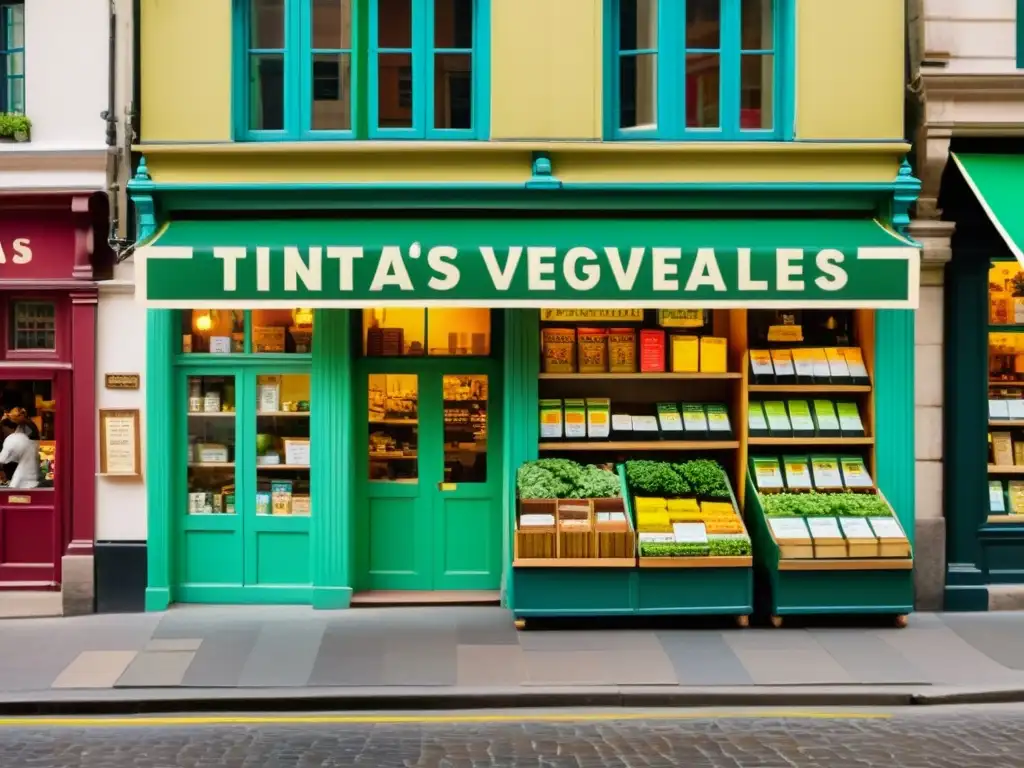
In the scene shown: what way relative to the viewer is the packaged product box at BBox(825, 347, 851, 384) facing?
toward the camera

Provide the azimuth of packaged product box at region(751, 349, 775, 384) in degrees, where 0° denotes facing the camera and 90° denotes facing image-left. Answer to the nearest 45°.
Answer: approximately 0°

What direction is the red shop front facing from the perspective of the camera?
toward the camera

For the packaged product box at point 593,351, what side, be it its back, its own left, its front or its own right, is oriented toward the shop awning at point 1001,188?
left

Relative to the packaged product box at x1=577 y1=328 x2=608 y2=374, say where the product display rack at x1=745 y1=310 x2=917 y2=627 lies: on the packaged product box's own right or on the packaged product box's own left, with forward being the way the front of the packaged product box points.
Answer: on the packaged product box's own left

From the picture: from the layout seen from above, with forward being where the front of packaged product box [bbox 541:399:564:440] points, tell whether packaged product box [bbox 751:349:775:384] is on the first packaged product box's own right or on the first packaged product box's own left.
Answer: on the first packaged product box's own left

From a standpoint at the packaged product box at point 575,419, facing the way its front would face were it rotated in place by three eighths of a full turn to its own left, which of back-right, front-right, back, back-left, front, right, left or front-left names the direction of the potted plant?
back-left

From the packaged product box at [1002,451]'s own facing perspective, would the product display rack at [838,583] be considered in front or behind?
in front

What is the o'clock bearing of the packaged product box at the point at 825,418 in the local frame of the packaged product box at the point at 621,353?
the packaged product box at the point at 825,418 is roughly at 9 o'clock from the packaged product box at the point at 621,353.

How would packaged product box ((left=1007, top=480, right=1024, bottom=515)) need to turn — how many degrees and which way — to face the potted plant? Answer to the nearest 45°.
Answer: approximately 45° to its right

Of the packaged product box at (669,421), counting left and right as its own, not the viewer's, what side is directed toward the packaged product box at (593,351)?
right

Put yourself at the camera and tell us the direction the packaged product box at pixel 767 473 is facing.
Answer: facing the viewer

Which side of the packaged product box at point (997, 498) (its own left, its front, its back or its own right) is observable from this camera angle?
front
